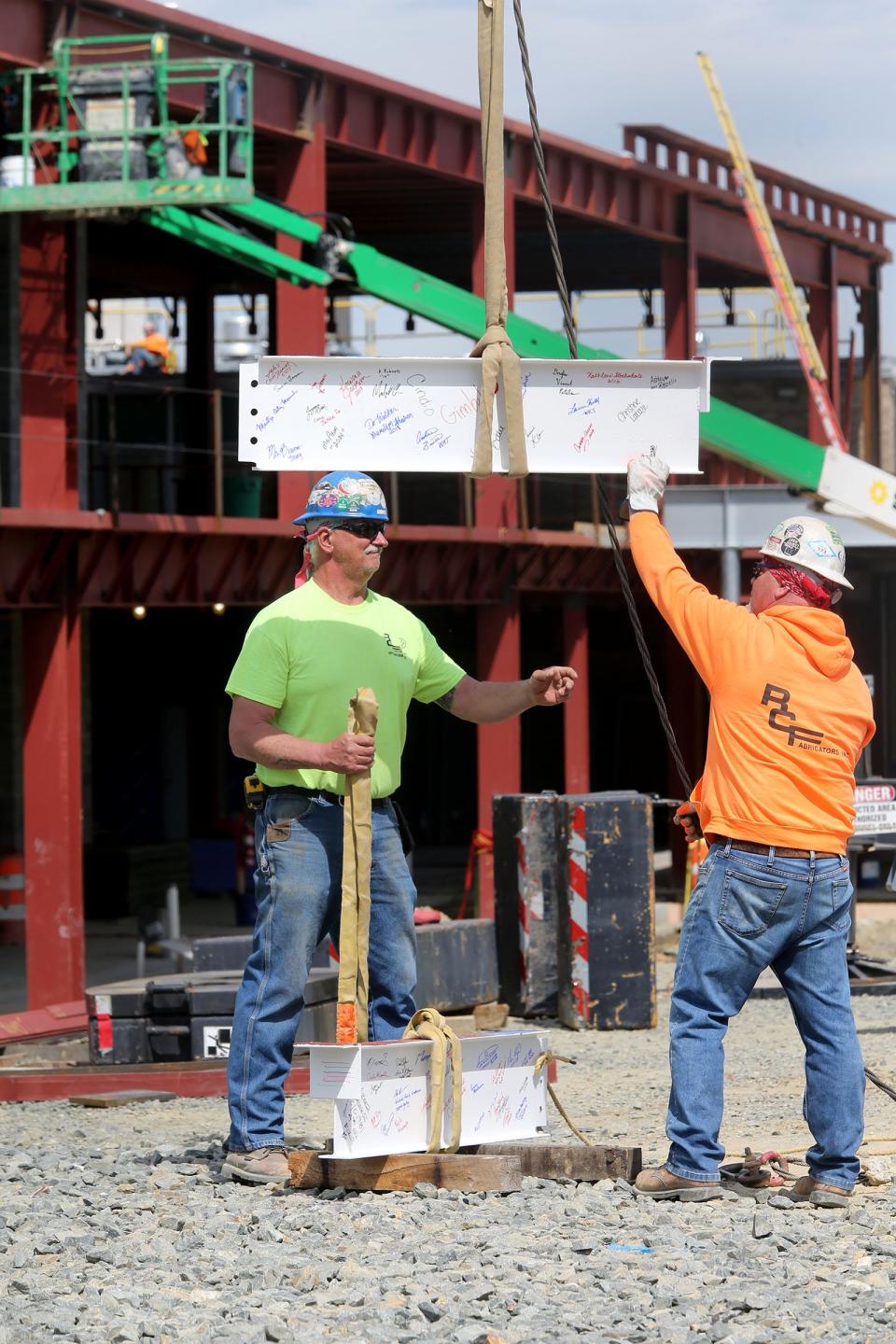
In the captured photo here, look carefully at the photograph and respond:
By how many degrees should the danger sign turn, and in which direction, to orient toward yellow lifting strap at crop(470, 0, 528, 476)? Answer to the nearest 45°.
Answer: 0° — it already faces it

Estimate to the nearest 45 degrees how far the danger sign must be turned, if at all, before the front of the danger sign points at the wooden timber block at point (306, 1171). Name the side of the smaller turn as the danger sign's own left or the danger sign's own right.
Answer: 0° — it already faces it

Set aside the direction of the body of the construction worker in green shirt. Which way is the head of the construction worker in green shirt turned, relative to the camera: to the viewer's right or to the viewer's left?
to the viewer's right

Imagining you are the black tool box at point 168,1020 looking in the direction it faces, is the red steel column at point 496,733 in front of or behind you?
behind

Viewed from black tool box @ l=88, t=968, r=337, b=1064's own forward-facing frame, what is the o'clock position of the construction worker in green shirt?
The construction worker in green shirt is roughly at 12 o'clock from the black tool box.

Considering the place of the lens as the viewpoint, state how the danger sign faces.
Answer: facing the viewer

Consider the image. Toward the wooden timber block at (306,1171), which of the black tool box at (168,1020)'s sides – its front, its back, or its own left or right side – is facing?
front

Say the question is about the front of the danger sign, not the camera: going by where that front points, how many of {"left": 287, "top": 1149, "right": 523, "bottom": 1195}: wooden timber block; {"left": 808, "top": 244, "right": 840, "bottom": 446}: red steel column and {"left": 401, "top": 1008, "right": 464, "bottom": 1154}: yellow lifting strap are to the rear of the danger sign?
1

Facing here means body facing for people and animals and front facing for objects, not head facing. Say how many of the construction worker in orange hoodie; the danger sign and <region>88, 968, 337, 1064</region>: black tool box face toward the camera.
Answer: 2

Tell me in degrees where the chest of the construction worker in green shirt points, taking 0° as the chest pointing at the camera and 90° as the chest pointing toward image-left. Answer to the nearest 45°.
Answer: approximately 315°

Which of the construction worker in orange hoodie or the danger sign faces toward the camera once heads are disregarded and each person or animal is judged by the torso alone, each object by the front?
the danger sign

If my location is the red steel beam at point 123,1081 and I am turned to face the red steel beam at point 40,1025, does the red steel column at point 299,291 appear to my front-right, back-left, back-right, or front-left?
front-right

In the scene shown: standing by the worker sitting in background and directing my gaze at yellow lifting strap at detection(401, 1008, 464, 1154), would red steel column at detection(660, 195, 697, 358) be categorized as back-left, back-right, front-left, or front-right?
front-left

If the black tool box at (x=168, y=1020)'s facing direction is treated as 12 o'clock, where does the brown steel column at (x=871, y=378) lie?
The brown steel column is roughly at 7 o'clock from the black tool box.

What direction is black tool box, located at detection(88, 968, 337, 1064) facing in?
toward the camera

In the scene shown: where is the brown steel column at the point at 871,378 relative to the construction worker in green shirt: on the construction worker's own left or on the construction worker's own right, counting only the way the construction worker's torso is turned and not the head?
on the construction worker's own left

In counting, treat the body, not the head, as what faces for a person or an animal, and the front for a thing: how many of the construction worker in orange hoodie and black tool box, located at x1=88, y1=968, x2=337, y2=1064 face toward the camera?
1

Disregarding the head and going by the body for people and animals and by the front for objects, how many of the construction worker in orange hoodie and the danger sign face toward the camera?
1

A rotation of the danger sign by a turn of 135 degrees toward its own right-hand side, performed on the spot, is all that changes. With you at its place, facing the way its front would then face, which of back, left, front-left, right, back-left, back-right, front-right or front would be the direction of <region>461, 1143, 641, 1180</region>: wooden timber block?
back-left
